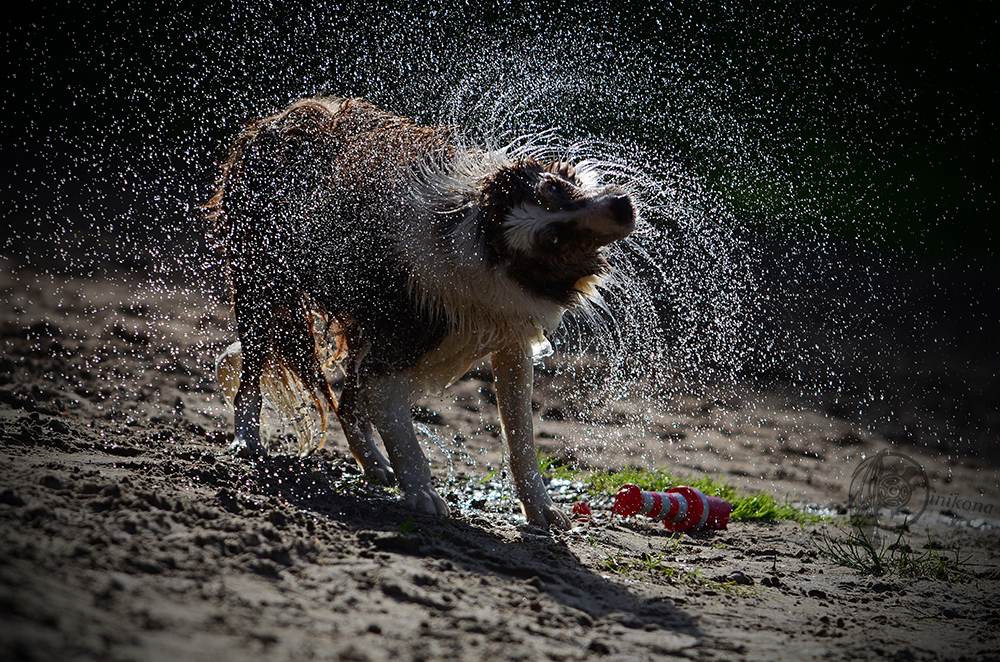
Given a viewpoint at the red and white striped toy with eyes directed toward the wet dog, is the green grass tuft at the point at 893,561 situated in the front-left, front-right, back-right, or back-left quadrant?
back-left

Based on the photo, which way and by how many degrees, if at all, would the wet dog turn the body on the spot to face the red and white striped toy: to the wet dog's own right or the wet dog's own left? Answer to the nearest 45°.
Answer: approximately 45° to the wet dog's own left

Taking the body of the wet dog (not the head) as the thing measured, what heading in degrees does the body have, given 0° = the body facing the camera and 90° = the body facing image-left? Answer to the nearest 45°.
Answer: approximately 315°

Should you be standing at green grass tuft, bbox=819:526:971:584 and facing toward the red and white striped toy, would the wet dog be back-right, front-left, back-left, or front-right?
front-left
